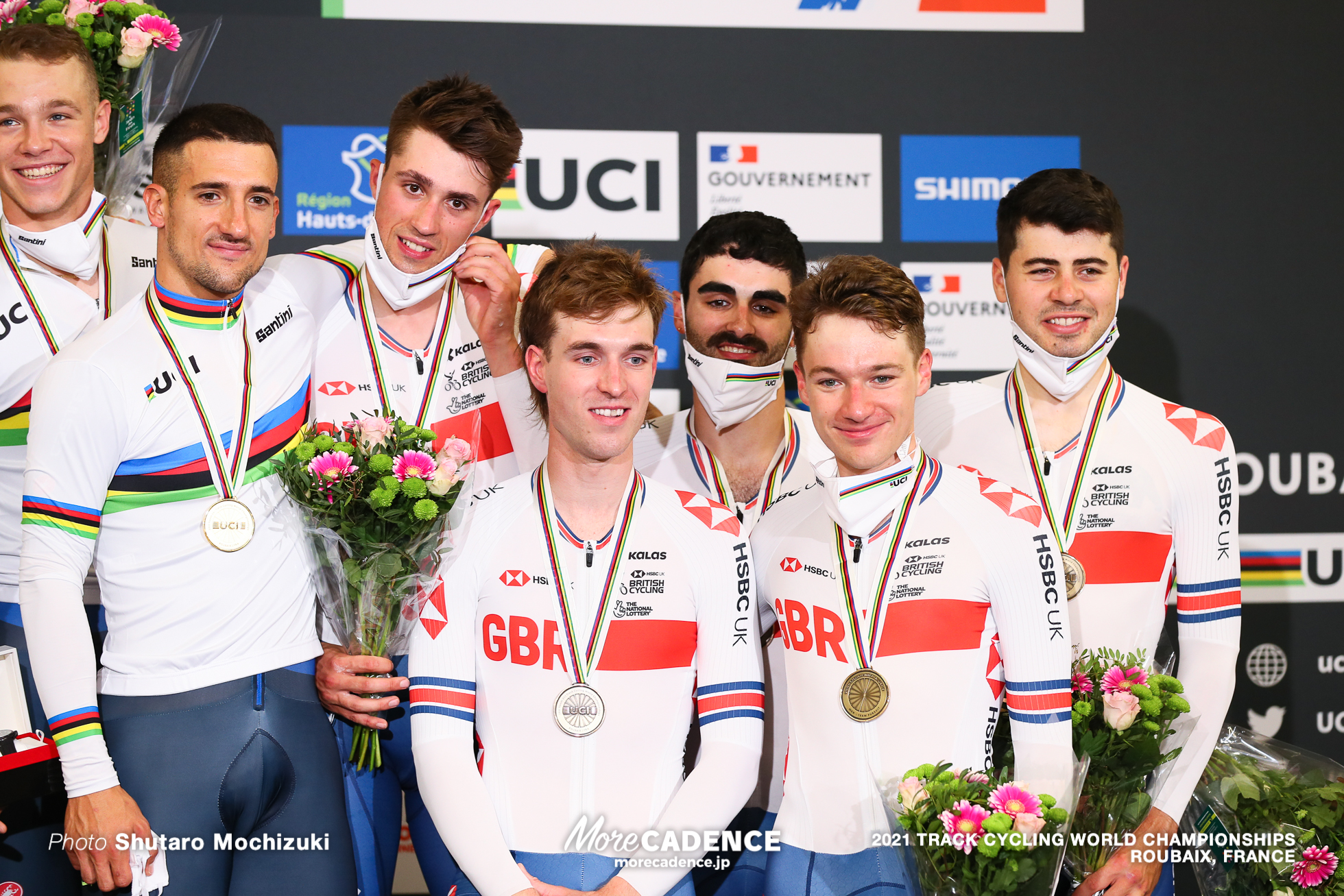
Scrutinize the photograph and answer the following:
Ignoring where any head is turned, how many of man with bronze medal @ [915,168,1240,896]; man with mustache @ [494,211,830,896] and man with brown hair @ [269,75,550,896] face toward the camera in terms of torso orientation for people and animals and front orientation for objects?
3

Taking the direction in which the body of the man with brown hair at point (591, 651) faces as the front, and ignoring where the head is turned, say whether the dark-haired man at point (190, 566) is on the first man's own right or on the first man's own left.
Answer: on the first man's own right

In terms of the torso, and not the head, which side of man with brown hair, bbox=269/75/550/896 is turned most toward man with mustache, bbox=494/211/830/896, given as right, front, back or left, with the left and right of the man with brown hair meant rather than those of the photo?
left

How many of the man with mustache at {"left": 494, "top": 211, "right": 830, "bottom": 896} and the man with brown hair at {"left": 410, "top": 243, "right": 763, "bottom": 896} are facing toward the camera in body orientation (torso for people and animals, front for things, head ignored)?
2

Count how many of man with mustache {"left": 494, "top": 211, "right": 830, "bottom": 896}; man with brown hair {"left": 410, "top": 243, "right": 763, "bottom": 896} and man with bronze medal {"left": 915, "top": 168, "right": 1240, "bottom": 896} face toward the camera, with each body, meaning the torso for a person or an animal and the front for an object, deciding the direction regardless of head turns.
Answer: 3

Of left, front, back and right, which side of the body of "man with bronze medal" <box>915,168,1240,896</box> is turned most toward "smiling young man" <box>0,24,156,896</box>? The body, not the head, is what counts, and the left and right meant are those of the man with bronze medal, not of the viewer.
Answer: right

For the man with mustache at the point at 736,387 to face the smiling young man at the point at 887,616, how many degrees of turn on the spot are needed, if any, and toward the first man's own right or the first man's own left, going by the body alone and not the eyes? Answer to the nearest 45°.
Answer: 0° — they already face them

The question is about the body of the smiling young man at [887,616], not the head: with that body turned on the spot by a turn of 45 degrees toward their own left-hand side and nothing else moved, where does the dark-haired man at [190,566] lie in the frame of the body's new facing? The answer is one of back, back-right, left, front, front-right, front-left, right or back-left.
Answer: right

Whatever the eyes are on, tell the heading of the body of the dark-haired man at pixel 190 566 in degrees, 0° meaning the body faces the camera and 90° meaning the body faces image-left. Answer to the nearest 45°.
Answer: approximately 315°

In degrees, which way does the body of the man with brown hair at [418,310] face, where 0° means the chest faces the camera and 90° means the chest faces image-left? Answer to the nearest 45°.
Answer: approximately 0°
